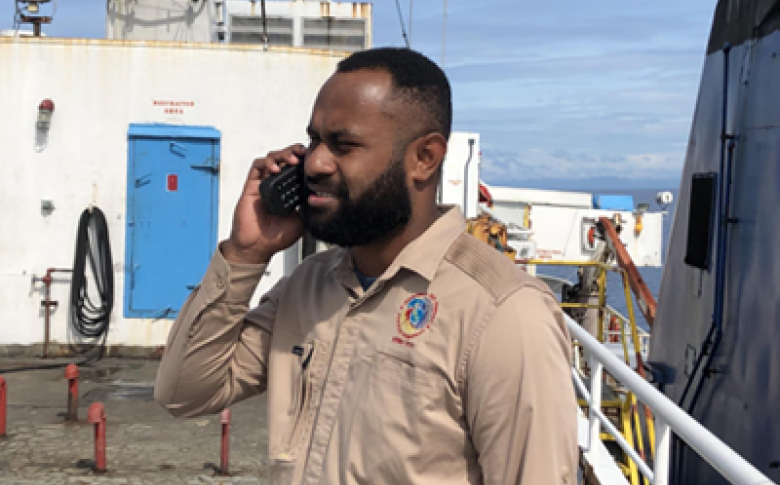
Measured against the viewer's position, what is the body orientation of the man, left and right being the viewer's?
facing the viewer and to the left of the viewer

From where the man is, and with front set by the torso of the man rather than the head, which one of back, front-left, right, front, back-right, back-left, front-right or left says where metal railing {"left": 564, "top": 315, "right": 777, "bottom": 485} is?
back

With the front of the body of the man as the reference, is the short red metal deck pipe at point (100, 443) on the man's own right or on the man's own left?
on the man's own right

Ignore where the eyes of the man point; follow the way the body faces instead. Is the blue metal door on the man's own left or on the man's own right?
on the man's own right

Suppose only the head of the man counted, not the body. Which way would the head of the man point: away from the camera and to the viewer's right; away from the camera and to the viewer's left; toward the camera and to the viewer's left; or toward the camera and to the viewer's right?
toward the camera and to the viewer's left

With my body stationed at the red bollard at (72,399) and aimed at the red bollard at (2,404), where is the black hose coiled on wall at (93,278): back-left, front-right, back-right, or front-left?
back-right

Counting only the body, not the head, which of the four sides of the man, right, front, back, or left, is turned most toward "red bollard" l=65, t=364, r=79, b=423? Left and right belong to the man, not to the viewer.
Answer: right

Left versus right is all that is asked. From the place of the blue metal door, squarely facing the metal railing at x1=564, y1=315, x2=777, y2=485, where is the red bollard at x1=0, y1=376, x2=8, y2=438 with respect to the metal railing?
right
